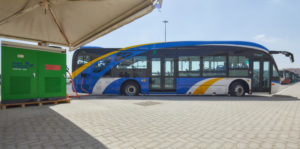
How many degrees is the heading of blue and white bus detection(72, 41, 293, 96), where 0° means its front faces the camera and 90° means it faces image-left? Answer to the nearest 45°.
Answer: approximately 270°

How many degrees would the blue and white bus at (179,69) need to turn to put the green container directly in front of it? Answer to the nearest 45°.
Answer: approximately 135° to its right
